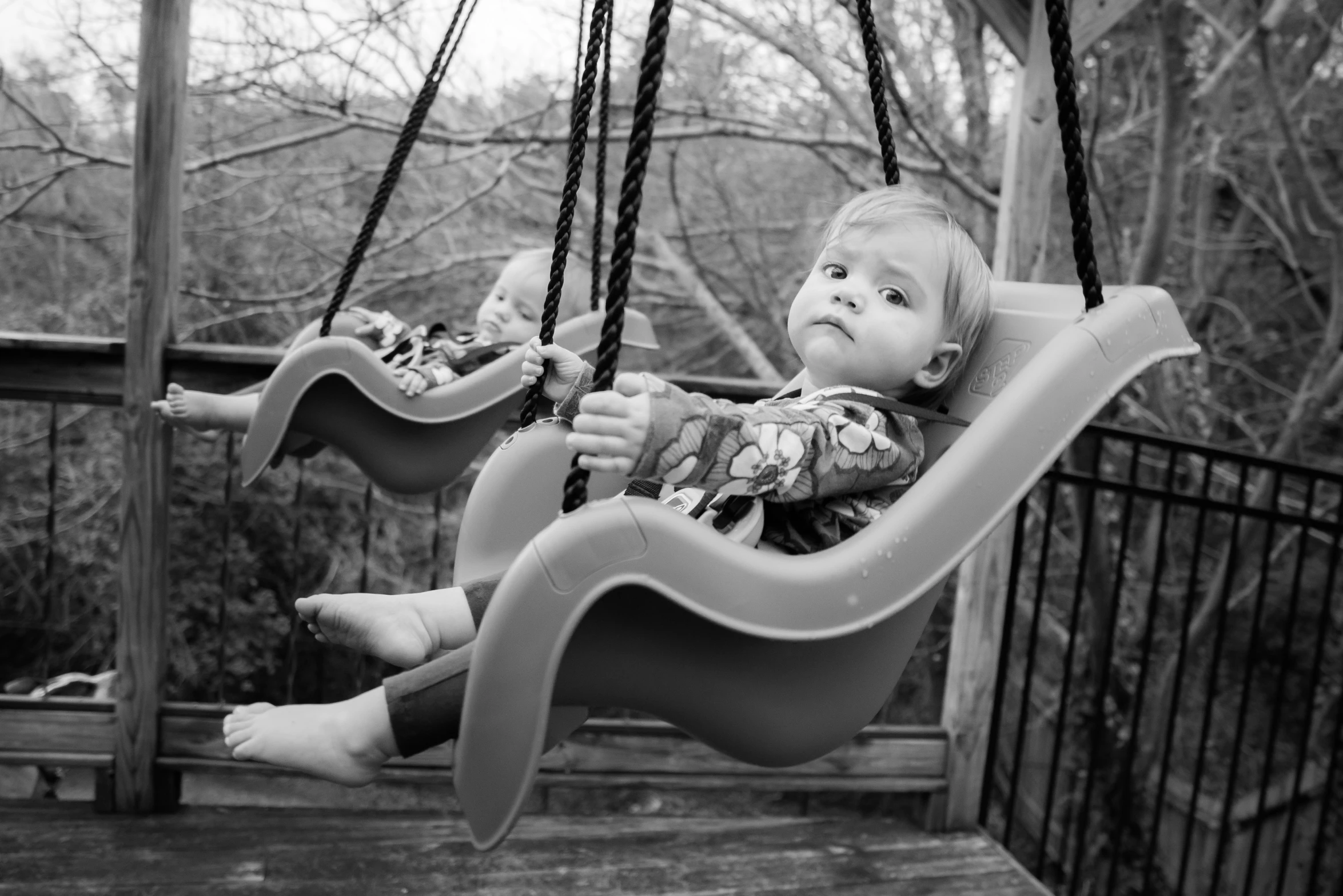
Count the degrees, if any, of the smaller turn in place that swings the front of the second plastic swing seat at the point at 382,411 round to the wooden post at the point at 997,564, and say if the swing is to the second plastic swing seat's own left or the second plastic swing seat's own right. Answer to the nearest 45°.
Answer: approximately 180°

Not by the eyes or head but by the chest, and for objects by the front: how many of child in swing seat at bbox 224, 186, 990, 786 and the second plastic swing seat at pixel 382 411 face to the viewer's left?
2

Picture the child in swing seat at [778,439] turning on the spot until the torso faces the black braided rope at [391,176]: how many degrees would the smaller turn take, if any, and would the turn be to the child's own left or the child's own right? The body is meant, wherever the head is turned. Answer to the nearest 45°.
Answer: approximately 45° to the child's own right

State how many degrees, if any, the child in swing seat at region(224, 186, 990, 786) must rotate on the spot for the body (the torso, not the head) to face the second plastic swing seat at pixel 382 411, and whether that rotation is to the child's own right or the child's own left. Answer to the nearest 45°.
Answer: approximately 45° to the child's own right

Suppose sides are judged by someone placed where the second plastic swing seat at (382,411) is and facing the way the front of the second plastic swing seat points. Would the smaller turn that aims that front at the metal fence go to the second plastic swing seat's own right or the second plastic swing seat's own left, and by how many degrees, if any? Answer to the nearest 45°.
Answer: approximately 135° to the second plastic swing seat's own right

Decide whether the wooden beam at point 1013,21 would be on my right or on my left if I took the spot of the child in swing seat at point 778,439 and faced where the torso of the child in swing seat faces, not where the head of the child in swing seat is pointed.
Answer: on my right

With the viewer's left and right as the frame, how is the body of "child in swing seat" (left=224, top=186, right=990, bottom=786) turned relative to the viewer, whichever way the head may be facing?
facing to the left of the viewer

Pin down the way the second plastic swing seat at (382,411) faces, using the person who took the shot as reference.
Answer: facing to the left of the viewer

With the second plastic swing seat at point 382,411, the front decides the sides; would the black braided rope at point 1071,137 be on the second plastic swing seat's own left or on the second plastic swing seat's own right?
on the second plastic swing seat's own left

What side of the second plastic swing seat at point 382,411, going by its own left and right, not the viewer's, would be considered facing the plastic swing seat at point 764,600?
left
